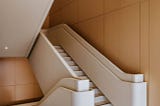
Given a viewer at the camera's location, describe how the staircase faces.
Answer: facing the viewer and to the right of the viewer
